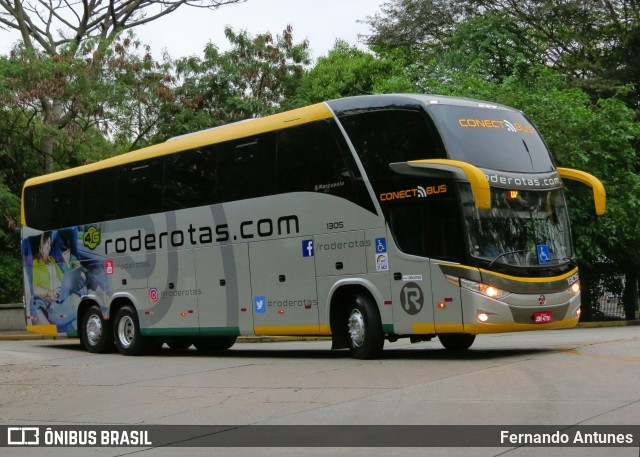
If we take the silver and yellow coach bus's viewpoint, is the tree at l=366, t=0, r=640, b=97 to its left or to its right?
on its left

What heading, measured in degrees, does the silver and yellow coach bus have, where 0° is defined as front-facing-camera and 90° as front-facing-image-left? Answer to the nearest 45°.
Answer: approximately 315°
